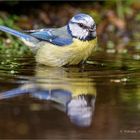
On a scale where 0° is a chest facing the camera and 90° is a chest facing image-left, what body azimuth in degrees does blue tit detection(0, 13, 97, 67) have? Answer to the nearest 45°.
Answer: approximately 270°
